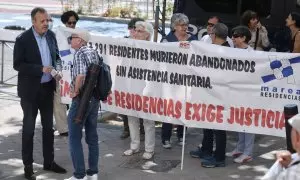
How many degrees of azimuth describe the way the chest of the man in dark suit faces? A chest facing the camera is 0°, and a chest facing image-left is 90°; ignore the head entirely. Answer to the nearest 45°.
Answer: approximately 315°

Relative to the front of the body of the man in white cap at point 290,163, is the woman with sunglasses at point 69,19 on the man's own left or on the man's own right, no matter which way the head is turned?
on the man's own right

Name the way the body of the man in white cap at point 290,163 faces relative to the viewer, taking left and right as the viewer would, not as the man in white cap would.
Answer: facing to the left of the viewer

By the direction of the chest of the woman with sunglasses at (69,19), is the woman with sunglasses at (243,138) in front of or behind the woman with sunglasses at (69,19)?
in front

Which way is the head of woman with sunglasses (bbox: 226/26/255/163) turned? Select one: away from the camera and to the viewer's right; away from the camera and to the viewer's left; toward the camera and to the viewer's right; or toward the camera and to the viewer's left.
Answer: toward the camera and to the viewer's left

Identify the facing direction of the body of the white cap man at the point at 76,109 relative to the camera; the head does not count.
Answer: to the viewer's left

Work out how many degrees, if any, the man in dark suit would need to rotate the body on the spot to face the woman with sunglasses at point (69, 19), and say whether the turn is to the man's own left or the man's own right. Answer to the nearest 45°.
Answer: approximately 135° to the man's own left
